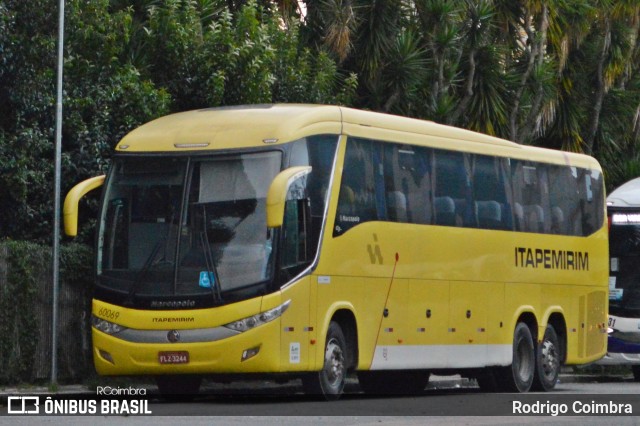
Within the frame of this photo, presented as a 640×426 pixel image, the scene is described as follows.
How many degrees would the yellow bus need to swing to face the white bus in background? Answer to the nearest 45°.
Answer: approximately 180°

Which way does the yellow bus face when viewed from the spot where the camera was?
facing the viewer and to the left of the viewer
